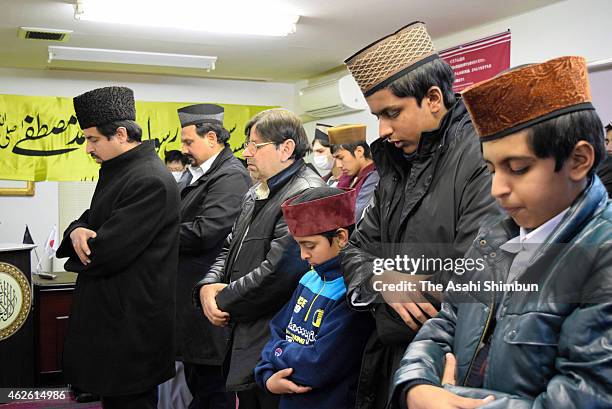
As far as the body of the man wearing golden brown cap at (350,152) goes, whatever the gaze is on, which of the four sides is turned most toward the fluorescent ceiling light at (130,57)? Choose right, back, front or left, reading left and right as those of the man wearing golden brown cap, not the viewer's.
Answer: right

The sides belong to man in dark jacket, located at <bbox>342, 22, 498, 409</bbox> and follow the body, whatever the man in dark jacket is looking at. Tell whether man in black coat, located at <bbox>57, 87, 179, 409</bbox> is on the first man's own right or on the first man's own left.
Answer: on the first man's own right

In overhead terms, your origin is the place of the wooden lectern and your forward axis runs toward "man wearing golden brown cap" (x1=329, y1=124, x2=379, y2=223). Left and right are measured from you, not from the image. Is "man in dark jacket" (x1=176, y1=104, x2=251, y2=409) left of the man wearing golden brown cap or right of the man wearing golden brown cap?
right

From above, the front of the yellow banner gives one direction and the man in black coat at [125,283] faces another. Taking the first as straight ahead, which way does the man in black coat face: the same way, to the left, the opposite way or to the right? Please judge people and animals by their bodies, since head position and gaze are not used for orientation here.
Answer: to the right

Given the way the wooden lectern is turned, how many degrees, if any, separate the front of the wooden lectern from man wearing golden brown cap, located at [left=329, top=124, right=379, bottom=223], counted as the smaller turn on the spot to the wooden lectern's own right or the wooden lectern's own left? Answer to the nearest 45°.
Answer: approximately 90° to the wooden lectern's own left

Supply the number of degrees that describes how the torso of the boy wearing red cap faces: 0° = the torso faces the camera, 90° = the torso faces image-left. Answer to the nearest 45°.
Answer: approximately 45°

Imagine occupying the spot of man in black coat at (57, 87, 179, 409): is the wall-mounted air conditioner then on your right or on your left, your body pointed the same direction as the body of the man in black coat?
on your right

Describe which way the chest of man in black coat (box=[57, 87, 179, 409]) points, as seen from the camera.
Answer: to the viewer's left
